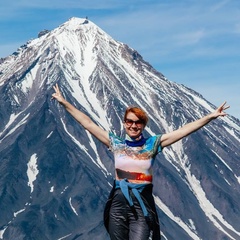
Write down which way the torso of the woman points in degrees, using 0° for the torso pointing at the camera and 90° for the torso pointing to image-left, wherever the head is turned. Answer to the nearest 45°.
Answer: approximately 0°
